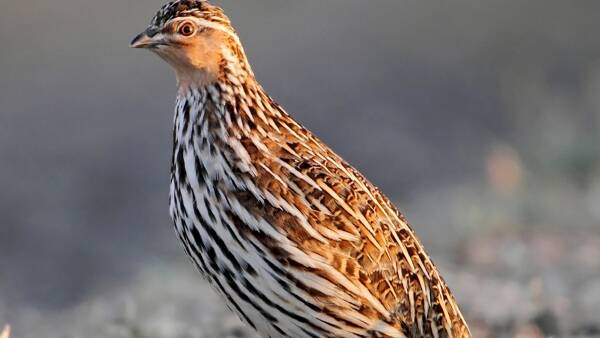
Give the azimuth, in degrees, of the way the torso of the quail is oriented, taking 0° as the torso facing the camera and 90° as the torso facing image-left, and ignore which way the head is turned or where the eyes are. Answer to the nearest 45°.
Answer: approximately 90°
